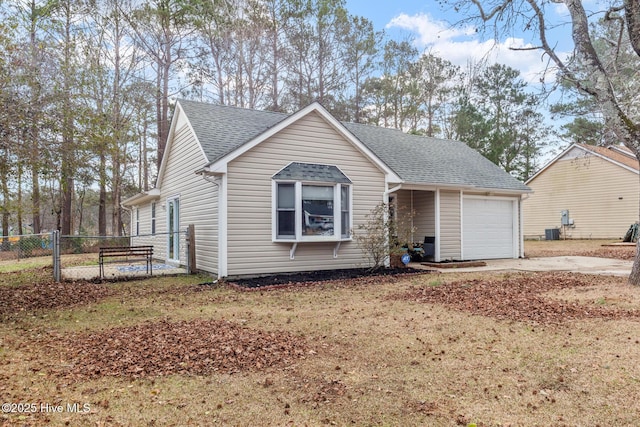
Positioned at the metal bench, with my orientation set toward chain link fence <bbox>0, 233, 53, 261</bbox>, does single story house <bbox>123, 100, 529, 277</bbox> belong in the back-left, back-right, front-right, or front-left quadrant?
back-right

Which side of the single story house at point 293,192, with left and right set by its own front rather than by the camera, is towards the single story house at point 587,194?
left

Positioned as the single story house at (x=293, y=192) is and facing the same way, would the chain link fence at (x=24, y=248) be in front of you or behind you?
behind

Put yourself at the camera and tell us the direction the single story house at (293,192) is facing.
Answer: facing the viewer and to the right of the viewer
